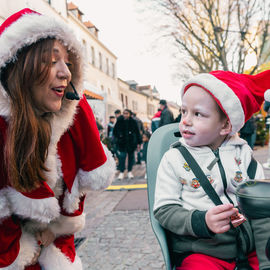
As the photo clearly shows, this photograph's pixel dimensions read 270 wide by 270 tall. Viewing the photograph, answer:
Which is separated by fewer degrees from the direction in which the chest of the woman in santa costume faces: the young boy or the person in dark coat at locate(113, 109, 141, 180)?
the young boy

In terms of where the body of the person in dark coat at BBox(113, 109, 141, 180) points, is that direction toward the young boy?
yes

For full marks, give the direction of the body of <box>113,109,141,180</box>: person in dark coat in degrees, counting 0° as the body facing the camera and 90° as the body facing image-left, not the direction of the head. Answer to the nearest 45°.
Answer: approximately 0°

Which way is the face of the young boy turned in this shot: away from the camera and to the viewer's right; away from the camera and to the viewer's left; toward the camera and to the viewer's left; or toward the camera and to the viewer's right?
toward the camera and to the viewer's left

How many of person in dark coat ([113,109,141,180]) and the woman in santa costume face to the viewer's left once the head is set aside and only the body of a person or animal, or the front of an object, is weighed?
0

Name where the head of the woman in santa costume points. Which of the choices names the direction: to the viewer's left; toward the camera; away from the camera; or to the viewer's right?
to the viewer's right

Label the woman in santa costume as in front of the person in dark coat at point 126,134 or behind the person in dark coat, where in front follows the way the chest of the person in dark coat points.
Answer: in front

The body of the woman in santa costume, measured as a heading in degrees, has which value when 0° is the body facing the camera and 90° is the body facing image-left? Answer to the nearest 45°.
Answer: approximately 315°

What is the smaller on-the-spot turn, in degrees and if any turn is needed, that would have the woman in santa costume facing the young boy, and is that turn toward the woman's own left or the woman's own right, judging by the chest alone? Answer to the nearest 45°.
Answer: approximately 45° to the woman's own left

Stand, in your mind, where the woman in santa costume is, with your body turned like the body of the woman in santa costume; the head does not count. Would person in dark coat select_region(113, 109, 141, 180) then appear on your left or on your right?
on your left
